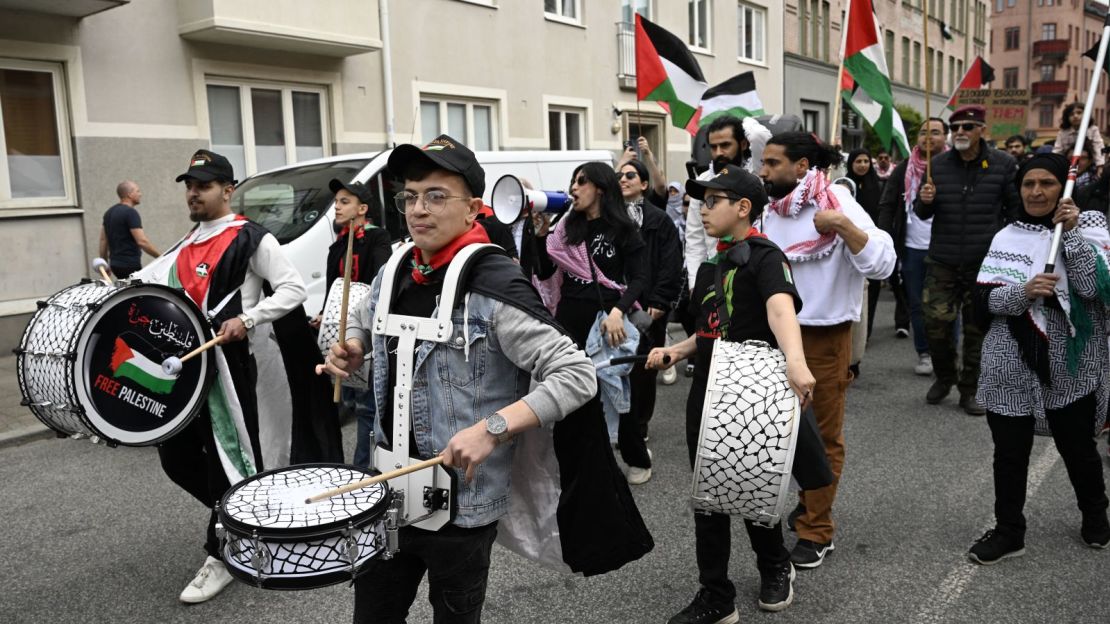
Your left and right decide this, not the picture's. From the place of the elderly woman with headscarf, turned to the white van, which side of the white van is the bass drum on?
left

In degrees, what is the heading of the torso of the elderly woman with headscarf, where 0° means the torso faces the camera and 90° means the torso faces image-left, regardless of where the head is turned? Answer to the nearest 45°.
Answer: approximately 45°

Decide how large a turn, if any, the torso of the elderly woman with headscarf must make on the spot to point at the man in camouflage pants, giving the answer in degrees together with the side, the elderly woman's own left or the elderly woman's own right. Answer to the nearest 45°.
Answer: approximately 135° to the elderly woman's own right

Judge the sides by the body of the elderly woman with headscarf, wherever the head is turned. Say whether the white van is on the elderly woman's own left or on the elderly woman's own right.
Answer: on the elderly woman's own right

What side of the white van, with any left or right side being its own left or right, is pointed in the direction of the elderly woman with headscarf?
left

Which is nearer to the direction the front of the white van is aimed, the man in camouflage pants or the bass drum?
the bass drum

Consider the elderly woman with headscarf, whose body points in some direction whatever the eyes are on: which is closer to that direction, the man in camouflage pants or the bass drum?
the bass drum

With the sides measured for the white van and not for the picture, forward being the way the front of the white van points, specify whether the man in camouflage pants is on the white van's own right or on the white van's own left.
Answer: on the white van's own left

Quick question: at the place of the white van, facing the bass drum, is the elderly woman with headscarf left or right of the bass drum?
left
